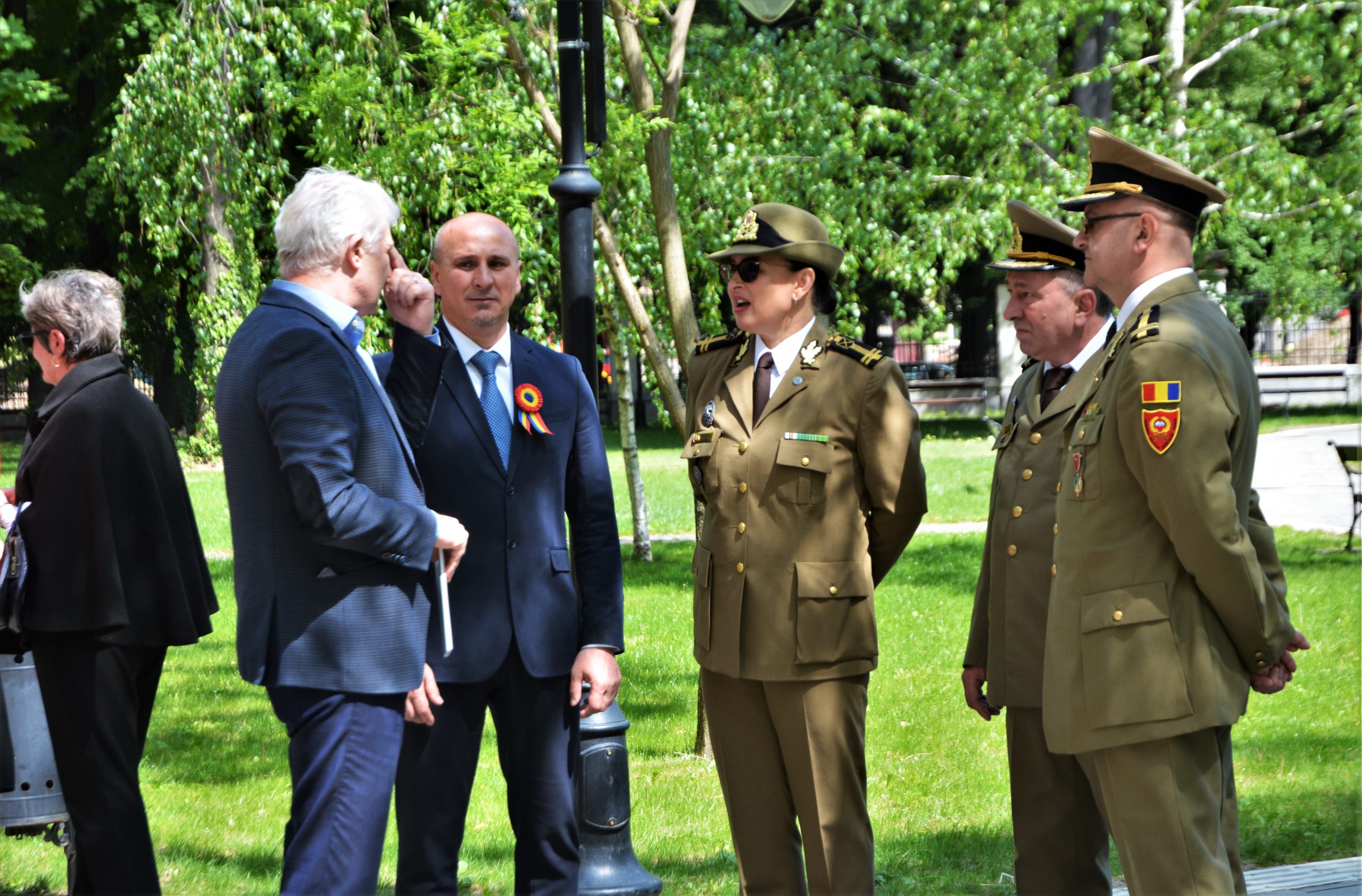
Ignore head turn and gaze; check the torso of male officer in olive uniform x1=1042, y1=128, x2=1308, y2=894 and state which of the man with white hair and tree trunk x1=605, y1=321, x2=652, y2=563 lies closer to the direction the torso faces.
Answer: the man with white hair

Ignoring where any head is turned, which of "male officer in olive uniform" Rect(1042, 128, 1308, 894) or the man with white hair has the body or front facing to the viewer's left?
the male officer in olive uniform

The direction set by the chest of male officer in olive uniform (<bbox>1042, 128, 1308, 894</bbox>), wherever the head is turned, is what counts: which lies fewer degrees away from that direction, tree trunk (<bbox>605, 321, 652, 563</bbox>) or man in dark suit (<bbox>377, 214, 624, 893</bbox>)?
the man in dark suit

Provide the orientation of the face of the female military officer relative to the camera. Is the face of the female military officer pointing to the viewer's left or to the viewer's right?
to the viewer's left

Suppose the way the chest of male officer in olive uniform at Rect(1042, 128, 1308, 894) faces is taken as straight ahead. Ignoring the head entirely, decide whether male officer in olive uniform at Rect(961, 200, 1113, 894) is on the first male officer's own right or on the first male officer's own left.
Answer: on the first male officer's own right

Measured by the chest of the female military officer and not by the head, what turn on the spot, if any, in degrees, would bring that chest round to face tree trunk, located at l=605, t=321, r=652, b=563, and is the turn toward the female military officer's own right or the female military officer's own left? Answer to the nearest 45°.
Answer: approximately 135° to the female military officer's own right

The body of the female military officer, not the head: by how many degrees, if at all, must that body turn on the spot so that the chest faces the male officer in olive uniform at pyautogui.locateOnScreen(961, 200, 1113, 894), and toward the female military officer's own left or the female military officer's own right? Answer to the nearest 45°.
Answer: approximately 135° to the female military officer's own left

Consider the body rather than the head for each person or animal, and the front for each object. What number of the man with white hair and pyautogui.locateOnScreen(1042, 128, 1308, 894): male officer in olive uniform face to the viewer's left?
1

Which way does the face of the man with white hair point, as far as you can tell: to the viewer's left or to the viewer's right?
to the viewer's right

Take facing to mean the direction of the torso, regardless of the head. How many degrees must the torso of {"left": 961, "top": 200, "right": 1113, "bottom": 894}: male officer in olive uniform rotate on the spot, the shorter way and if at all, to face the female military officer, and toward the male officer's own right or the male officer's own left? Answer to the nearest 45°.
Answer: approximately 45° to the male officer's own right

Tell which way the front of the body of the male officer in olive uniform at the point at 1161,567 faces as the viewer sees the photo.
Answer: to the viewer's left

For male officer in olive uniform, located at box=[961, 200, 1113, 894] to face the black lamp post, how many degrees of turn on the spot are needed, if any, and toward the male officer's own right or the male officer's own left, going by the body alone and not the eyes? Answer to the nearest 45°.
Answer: approximately 45° to the male officer's own right

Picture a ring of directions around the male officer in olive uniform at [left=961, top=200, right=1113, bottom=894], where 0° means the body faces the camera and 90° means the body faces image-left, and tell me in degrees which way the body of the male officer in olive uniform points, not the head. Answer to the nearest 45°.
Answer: approximately 45°

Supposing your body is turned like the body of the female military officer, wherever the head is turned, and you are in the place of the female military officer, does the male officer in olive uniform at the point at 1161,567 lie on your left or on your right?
on your left

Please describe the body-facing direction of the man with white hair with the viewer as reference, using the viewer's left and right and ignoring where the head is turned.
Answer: facing to the right of the viewer

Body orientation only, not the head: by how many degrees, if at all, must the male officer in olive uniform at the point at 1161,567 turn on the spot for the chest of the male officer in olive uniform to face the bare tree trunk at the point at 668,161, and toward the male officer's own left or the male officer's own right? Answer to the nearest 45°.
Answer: approximately 45° to the male officer's own right

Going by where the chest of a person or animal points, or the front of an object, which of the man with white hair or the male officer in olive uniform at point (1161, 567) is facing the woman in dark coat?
the male officer in olive uniform
